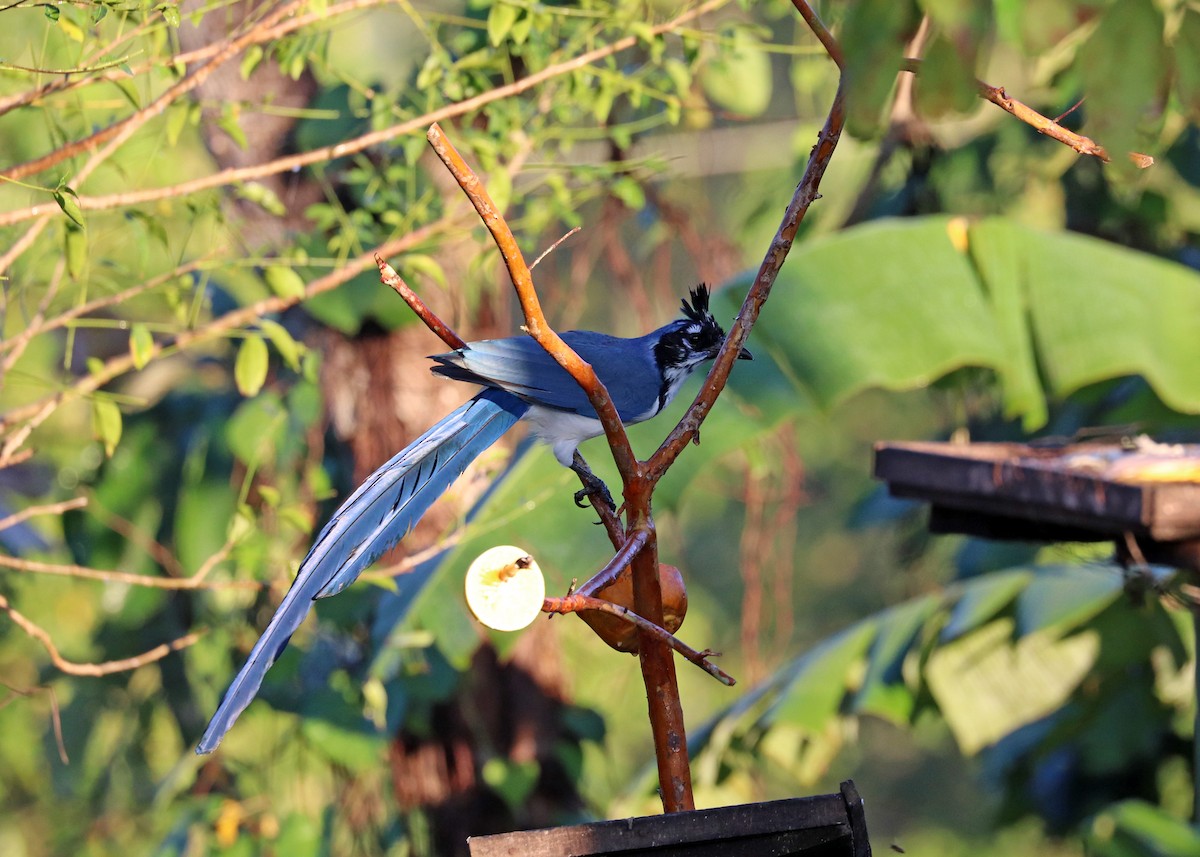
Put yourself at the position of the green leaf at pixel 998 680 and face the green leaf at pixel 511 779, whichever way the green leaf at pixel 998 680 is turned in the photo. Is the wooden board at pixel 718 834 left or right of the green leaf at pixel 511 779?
left

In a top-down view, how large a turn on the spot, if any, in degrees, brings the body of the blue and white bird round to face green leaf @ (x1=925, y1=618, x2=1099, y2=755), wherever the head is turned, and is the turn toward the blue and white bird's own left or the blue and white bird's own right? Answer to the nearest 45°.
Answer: approximately 45° to the blue and white bird's own left

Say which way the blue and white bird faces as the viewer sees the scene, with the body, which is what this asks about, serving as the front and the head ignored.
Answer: to the viewer's right

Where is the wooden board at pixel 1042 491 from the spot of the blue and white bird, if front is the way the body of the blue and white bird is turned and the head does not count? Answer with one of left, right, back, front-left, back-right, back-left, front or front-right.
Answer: front-left
